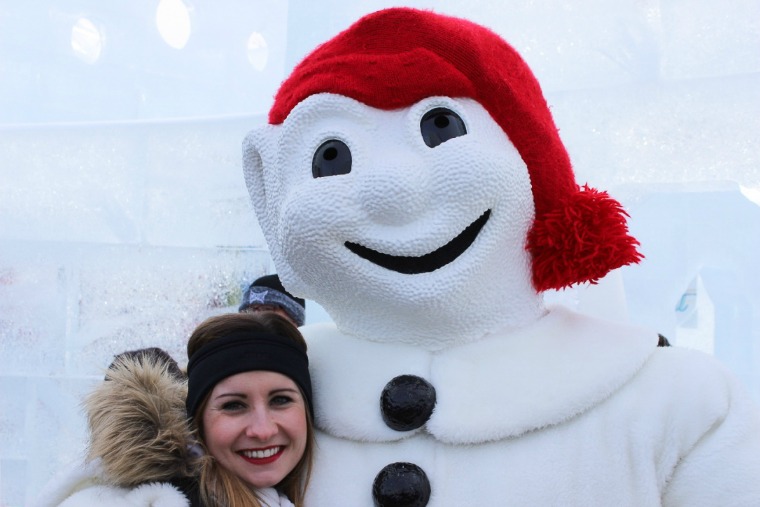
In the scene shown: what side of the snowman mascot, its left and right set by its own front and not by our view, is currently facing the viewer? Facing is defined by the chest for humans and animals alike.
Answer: front

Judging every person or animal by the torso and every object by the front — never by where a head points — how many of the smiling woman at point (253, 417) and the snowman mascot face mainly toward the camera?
2

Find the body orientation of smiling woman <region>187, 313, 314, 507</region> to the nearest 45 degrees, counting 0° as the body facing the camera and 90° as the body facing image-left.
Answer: approximately 0°

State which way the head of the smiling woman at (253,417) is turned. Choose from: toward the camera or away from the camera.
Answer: toward the camera

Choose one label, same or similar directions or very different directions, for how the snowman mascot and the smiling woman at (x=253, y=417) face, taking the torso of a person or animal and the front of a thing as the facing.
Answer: same or similar directions
